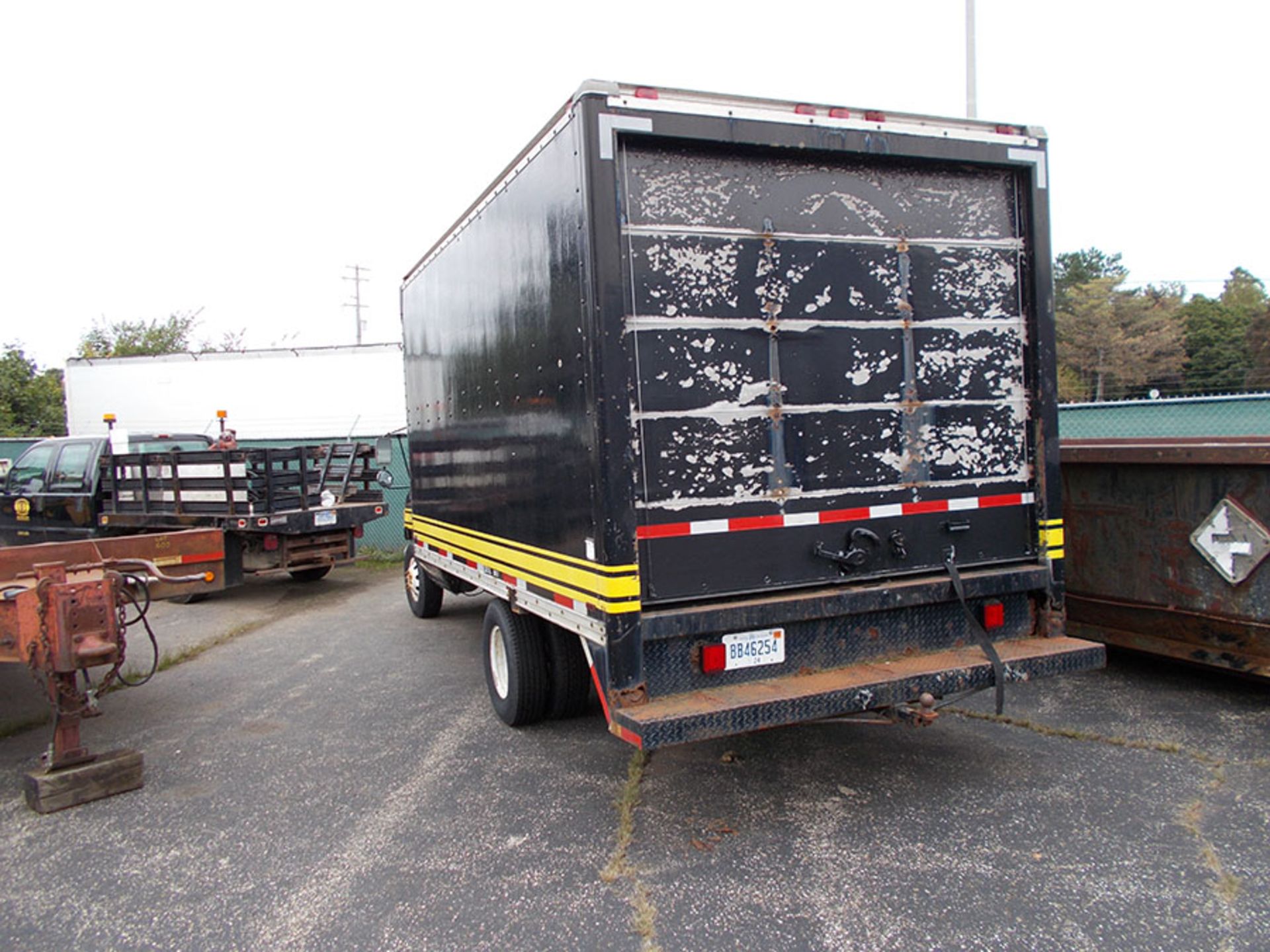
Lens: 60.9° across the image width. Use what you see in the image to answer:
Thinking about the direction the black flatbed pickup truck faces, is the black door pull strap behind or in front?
behind

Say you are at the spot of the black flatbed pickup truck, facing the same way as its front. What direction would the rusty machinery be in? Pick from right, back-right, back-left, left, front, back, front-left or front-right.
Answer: back-left

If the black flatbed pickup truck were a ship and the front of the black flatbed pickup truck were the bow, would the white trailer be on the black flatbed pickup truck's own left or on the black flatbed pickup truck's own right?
on the black flatbed pickup truck's own right

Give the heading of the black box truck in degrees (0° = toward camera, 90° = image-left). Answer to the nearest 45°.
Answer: approximately 135°

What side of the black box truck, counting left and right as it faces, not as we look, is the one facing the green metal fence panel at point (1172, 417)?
right

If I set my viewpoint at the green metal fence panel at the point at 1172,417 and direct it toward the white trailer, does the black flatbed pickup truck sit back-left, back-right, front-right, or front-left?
front-left

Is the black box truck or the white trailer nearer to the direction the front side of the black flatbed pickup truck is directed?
the white trailer

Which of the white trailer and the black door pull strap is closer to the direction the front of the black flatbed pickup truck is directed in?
the white trailer

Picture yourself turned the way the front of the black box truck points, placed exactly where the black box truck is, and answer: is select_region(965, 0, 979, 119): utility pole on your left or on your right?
on your right

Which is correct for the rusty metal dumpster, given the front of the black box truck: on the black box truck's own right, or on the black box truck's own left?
on the black box truck's own right

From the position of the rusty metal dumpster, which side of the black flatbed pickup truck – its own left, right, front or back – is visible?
back

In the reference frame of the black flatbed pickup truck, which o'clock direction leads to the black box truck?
The black box truck is roughly at 7 o'clock from the black flatbed pickup truck.

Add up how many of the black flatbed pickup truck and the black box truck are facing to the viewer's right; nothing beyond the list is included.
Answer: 0
